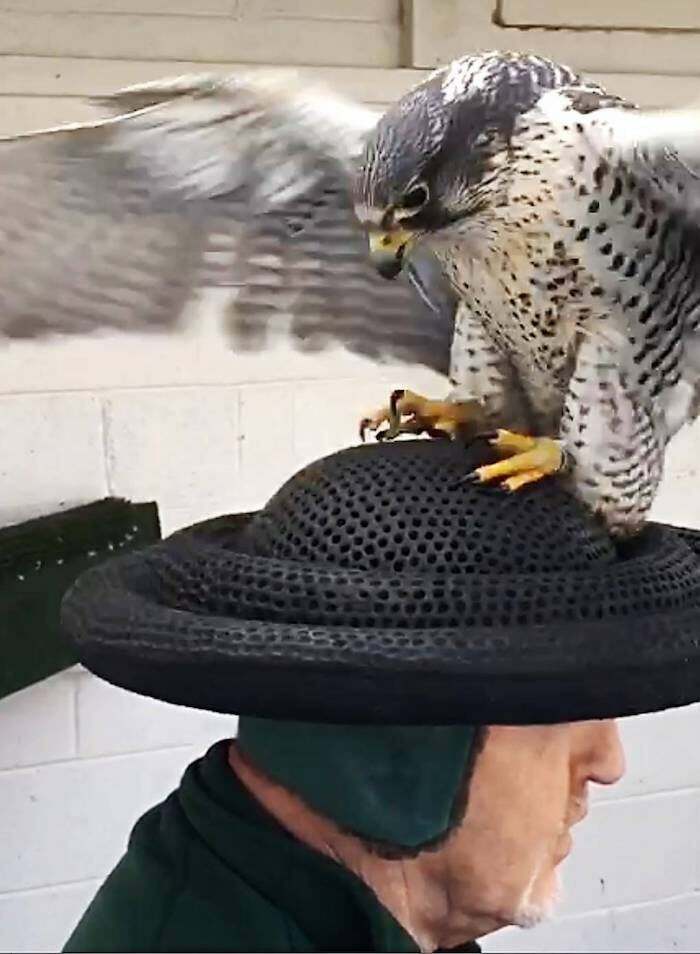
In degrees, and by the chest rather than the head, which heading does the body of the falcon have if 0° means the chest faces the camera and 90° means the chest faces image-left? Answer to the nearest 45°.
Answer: approximately 45°
